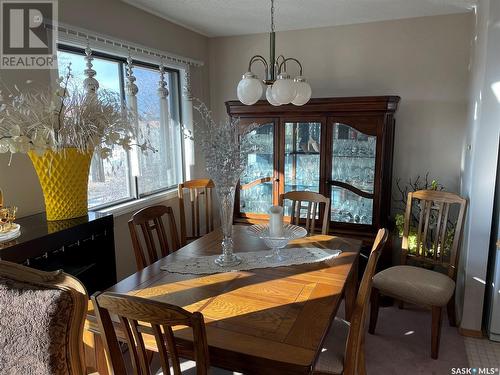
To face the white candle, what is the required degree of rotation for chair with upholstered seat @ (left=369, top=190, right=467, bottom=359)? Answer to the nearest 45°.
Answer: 0° — it already faces it

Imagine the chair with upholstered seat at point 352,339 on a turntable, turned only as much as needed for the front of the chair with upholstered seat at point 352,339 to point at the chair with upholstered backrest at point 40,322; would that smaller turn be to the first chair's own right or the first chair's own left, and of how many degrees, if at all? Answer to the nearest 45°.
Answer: approximately 45° to the first chair's own left

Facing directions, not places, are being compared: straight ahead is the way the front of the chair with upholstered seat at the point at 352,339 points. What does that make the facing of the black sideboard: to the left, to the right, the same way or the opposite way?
the opposite way

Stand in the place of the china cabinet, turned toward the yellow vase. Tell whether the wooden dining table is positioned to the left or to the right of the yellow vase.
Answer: left

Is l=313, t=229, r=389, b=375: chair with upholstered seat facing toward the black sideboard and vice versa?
yes

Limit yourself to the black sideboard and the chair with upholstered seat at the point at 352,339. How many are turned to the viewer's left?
1

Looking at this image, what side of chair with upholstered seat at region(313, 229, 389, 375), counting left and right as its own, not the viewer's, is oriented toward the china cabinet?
right

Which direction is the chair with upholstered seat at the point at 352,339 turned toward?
to the viewer's left

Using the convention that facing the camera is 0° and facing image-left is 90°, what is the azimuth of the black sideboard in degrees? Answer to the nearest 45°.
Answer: approximately 315°

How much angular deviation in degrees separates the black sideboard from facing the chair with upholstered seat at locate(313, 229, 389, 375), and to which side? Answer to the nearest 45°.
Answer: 0° — it already faces it
